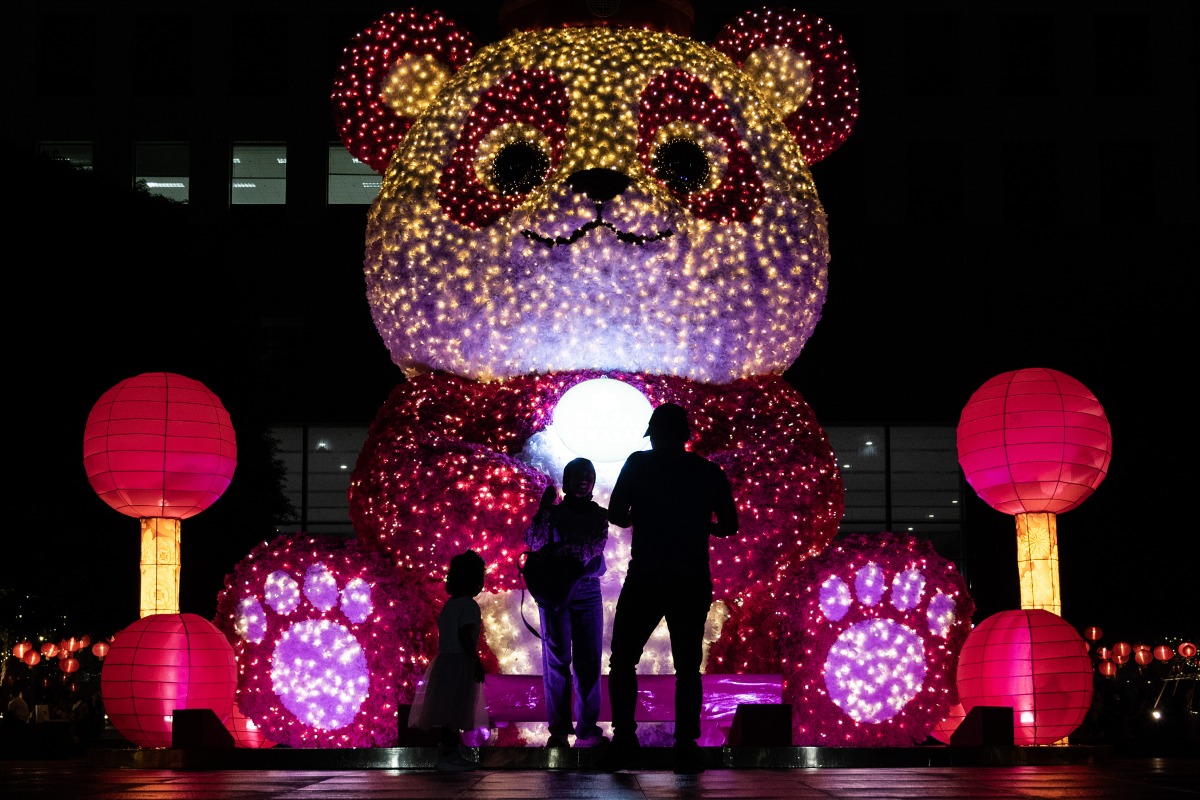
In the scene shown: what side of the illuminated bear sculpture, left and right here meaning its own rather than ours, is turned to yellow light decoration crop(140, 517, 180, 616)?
right

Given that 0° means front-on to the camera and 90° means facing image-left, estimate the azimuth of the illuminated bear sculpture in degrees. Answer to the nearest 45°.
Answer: approximately 0°

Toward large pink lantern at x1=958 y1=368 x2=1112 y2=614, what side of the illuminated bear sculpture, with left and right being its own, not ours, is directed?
left

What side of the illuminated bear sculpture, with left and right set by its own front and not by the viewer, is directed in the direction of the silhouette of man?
front

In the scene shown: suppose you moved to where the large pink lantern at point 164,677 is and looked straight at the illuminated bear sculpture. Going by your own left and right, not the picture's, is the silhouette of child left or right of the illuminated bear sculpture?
right

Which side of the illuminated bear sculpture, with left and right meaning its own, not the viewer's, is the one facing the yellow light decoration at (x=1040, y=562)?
left

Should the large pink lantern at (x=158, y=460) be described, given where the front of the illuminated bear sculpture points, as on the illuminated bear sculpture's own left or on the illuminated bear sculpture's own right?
on the illuminated bear sculpture's own right

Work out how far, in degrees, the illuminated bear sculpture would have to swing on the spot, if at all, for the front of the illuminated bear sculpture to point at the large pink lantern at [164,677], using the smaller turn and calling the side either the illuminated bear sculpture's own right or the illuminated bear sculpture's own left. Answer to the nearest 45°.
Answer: approximately 90° to the illuminated bear sculpture's own right

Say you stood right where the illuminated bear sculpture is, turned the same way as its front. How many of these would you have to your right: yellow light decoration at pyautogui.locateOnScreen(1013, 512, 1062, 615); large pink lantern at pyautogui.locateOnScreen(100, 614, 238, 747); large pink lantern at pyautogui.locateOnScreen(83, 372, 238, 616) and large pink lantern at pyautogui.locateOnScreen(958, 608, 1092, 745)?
2

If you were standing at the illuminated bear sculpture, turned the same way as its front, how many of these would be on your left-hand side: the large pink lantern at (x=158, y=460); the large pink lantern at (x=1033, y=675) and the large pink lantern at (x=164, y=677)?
1
